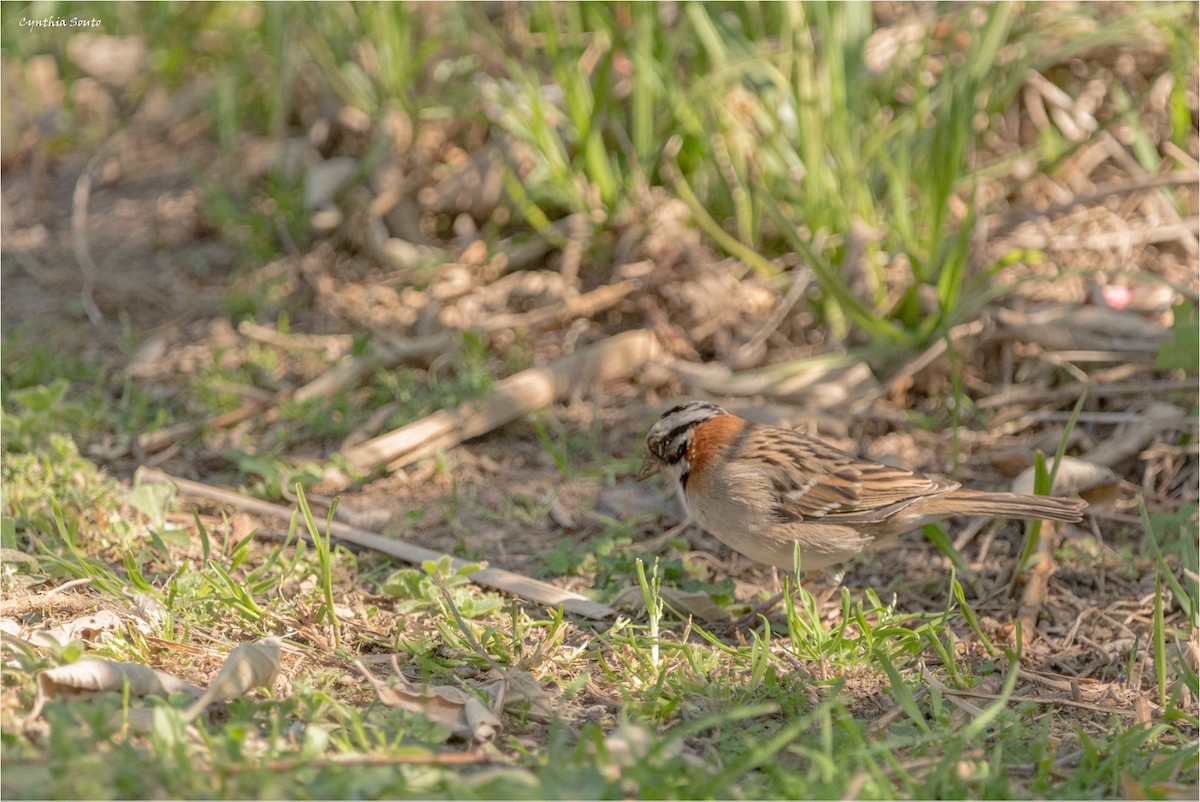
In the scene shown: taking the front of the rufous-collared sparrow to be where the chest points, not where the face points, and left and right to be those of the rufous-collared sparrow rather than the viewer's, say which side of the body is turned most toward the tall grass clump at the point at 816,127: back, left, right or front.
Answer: right

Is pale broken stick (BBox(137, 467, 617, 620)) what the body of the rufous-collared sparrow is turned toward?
yes

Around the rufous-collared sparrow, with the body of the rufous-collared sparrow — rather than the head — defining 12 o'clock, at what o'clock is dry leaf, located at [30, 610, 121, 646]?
The dry leaf is roughly at 11 o'clock from the rufous-collared sparrow.

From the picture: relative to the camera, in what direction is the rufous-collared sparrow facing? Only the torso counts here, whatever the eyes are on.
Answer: to the viewer's left

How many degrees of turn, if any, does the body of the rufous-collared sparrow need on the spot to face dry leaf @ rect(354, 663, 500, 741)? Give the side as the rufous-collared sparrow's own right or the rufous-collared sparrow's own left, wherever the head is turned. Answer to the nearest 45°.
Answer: approximately 45° to the rufous-collared sparrow's own left

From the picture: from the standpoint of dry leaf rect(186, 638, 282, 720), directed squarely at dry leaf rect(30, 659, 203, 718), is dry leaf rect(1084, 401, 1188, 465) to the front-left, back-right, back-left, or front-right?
back-right

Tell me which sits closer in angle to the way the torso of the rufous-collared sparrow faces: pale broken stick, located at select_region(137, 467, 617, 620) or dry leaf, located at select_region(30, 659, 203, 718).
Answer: the pale broken stick
